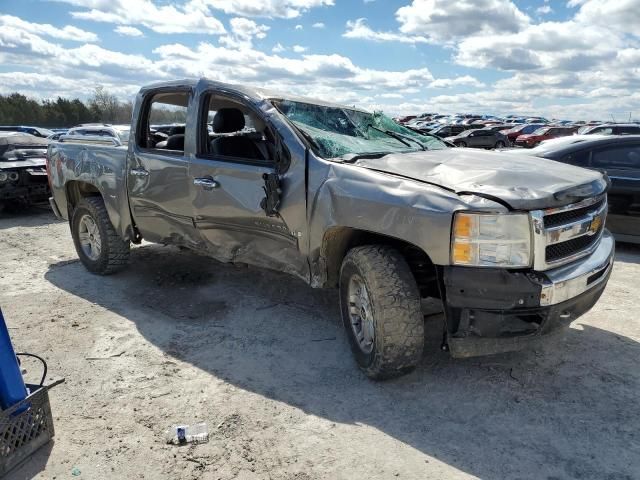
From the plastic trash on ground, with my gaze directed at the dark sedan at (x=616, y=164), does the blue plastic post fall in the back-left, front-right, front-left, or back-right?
back-left

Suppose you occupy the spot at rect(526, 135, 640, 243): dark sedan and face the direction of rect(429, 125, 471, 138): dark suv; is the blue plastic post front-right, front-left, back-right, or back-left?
back-left

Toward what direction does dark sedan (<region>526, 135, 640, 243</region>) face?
to the viewer's left

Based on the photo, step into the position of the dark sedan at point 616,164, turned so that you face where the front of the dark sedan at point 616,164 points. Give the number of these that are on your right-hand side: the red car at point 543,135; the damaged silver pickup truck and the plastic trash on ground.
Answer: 1

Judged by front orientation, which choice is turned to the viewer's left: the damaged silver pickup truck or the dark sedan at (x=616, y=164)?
the dark sedan

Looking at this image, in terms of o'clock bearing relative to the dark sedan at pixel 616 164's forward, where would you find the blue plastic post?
The blue plastic post is roughly at 10 o'clock from the dark sedan.

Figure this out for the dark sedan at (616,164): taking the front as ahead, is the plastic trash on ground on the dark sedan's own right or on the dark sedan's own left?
on the dark sedan's own left

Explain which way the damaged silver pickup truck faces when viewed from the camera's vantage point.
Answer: facing the viewer and to the right of the viewer

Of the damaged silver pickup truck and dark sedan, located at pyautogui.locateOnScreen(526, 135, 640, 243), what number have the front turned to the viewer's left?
1

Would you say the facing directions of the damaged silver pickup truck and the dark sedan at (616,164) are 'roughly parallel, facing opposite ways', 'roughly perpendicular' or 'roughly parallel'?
roughly parallel, facing opposite ways

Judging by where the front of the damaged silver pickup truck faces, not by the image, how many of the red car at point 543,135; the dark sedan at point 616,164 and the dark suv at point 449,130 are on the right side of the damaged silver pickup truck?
0

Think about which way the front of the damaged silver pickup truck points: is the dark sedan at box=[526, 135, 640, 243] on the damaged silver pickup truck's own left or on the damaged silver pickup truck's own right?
on the damaged silver pickup truck's own left

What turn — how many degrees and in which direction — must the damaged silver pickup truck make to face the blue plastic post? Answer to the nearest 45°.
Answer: approximately 90° to its right

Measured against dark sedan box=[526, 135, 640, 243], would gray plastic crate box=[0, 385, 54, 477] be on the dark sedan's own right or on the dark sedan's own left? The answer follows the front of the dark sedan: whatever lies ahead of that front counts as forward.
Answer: on the dark sedan's own left

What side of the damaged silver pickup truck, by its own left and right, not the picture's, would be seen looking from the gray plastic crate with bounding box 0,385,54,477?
right
